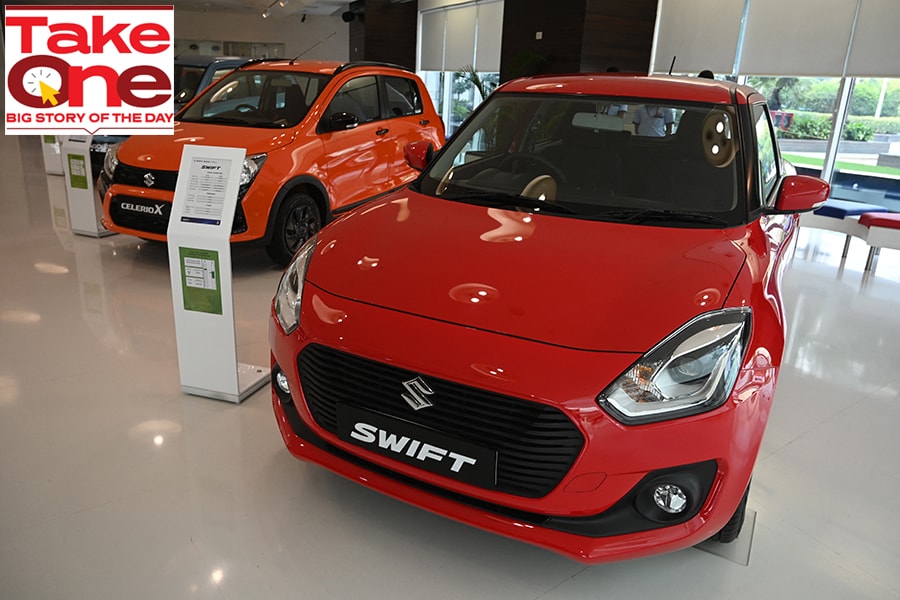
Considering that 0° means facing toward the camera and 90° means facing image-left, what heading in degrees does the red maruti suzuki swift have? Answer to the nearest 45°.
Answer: approximately 45°

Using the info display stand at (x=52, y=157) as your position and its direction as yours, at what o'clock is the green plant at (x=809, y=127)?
The green plant is roughly at 10 o'clock from the info display stand.

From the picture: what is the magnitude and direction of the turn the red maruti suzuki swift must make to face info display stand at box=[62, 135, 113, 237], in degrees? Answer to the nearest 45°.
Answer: approximately 90° to its right

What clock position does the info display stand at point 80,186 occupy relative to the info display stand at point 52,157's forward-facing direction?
the info display stand at point 80,186 is roughly at 12 o'clock from the info display stand at point 52,157.

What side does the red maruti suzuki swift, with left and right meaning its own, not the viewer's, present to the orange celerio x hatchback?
right

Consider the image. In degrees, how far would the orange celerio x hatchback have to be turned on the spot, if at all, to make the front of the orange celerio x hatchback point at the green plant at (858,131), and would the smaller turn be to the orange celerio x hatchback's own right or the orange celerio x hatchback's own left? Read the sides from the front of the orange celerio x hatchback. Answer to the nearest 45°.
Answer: approximately 135° to the orange celerio x hatchback's own left

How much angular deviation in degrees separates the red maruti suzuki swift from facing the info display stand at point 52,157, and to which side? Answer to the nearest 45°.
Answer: approximately 90° to its right

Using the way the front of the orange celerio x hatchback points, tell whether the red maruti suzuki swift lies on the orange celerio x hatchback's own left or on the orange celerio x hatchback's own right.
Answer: on the orange celerio x hatchback's own left
